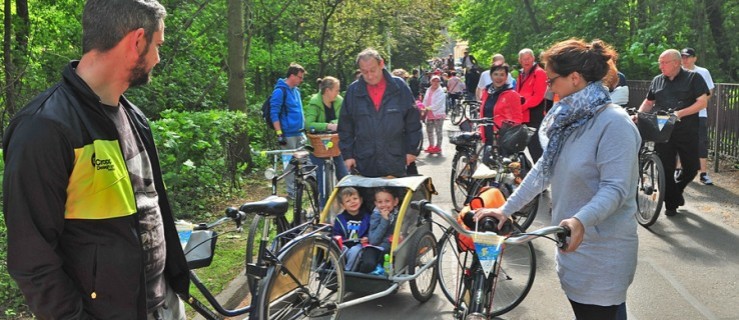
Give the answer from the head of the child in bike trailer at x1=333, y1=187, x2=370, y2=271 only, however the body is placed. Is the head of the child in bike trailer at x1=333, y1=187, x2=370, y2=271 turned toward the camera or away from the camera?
toward the camera

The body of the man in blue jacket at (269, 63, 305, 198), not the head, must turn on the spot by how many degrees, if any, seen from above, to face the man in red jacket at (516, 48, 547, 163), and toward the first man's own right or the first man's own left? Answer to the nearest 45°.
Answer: approximately 45° to the first man's own left

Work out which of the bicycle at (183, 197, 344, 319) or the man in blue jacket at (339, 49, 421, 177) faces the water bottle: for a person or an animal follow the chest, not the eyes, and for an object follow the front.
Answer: the man in blue jacket

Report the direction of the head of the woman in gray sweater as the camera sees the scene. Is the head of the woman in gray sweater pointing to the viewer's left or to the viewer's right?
to the viewer's left

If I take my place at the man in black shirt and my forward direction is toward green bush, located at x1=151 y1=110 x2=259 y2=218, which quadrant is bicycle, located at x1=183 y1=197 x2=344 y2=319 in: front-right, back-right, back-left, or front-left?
front-left

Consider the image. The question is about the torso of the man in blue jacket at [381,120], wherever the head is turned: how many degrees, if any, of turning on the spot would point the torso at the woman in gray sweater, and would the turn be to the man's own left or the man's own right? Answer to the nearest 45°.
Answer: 0° — they already face them

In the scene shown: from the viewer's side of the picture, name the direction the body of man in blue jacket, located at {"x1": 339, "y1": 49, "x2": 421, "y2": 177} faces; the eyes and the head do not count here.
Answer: toward the camera

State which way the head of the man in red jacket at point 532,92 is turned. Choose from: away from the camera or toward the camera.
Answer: toward the camera

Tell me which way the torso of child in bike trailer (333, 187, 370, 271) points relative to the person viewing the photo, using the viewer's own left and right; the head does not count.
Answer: facing the viewer

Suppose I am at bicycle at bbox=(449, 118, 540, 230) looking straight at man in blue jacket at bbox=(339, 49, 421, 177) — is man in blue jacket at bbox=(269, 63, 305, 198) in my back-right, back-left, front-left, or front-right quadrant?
front-right

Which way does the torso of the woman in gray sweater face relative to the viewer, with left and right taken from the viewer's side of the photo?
facing to the left of the viewer

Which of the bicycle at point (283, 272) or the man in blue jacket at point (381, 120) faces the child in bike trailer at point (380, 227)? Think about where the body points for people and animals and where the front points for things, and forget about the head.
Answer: the man in blue jacket
